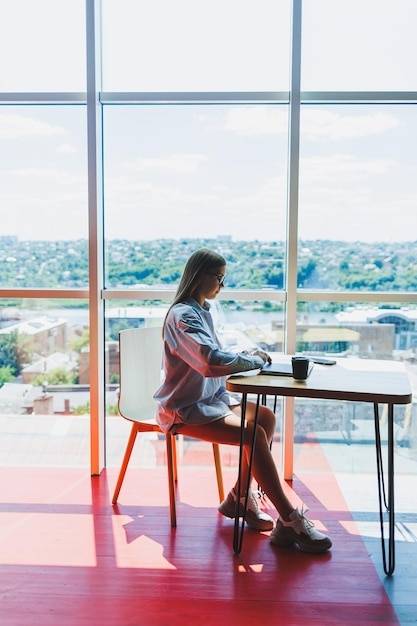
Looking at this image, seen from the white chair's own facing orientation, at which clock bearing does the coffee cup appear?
The coffee cup is roughly at 12 o'clock from the white chair.

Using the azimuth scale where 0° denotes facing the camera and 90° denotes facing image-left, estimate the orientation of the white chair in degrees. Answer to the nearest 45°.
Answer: approximately 315°

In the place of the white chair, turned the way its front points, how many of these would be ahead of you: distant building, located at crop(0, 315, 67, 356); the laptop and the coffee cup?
2

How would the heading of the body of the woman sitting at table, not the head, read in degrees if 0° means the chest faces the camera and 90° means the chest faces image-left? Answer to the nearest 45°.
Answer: approximately 270°

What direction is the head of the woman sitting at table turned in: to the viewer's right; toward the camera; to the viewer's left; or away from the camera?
to the viewer's right
